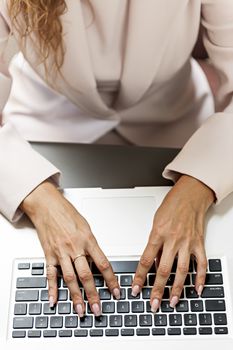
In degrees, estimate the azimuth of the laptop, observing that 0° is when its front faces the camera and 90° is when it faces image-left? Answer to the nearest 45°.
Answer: approximately 180°

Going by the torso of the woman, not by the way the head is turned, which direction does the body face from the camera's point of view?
toward the camera

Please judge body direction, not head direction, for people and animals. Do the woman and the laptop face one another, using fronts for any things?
yes

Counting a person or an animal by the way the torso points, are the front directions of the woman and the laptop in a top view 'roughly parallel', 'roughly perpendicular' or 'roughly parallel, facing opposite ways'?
roughly parallel, facing opposite ways
